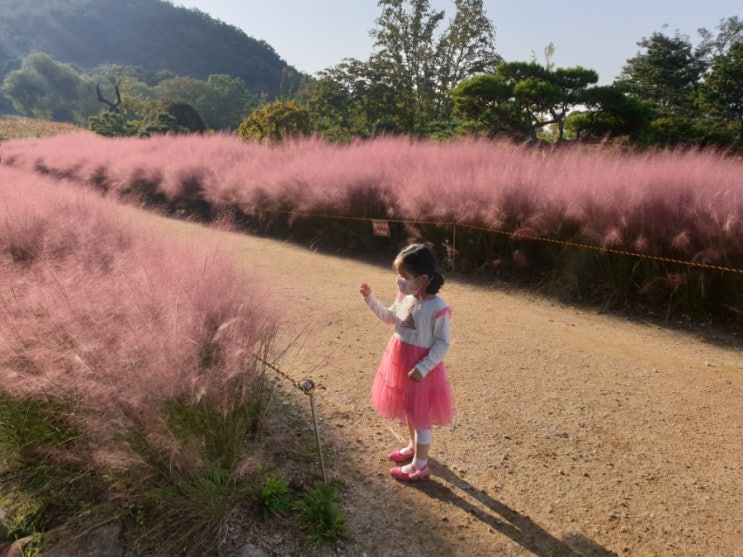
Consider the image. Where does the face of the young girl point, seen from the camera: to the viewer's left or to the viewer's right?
to the viewer's left

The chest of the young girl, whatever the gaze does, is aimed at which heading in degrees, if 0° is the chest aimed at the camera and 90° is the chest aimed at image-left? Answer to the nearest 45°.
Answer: approximately 45°

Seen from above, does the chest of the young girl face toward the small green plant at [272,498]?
yes

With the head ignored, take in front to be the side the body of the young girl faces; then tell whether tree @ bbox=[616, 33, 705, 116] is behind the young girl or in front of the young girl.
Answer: behind

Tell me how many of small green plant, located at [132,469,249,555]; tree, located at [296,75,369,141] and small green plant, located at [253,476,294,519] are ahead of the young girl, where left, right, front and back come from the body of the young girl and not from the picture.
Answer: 2

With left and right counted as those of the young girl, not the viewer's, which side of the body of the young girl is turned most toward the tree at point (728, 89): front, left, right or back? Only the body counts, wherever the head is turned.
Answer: back

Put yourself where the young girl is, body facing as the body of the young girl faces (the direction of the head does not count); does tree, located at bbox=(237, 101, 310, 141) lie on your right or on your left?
on your right
